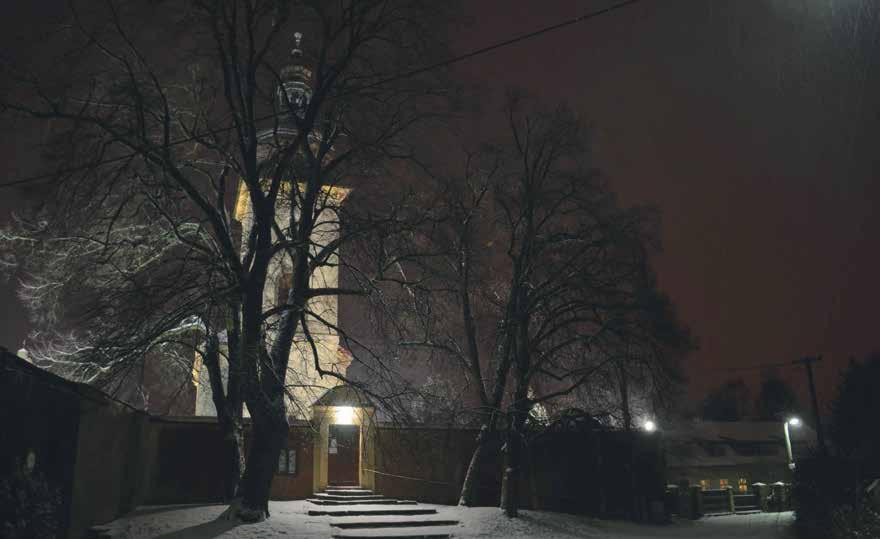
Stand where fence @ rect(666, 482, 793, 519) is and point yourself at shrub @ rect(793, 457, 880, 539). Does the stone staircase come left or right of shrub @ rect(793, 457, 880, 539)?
right

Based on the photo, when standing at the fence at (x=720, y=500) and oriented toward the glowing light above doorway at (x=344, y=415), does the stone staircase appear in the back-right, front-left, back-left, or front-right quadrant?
front-left

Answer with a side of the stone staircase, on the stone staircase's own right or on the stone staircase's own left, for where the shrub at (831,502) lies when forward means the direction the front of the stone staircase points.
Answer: on the stone staircase's own left

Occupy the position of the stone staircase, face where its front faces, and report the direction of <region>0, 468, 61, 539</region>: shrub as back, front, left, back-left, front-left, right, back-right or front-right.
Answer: front-right

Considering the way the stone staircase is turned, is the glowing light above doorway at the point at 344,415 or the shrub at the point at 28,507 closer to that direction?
the shrub

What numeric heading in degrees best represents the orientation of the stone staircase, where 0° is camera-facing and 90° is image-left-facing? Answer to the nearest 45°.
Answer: approximately 0°

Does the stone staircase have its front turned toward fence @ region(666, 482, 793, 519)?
no

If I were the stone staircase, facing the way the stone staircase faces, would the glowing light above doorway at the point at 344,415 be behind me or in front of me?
behind
